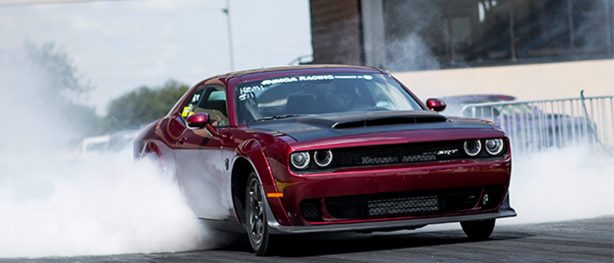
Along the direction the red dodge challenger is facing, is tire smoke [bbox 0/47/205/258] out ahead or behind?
behind

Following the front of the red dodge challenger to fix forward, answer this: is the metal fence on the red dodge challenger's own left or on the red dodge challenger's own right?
on the red dodge challenger's own left

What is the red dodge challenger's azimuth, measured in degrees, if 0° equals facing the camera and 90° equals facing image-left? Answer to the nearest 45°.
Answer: approximately 315°

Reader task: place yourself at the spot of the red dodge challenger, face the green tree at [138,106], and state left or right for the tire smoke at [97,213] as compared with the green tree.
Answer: left
